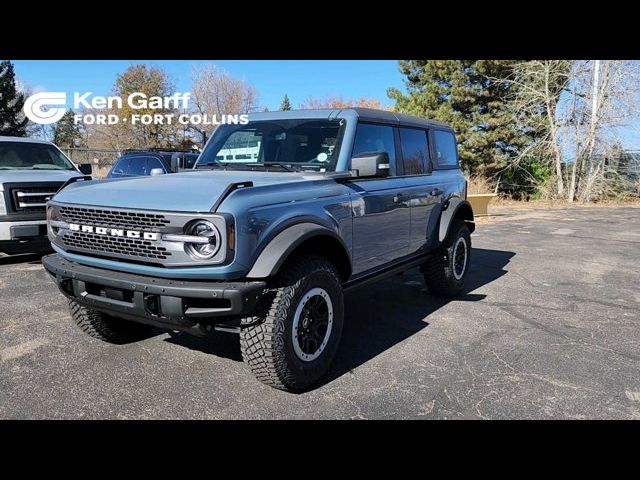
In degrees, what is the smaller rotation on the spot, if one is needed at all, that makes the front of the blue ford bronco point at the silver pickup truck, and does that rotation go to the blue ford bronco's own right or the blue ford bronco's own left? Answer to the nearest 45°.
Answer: approximately 90° to the blue ford bronco's own right

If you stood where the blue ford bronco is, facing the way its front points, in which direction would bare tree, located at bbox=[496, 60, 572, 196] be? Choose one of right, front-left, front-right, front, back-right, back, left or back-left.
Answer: back

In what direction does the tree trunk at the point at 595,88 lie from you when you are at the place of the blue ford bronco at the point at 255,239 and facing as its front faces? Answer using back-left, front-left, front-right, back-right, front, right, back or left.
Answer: back

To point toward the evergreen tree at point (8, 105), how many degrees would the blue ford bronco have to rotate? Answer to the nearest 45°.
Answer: approximately 90° to its right

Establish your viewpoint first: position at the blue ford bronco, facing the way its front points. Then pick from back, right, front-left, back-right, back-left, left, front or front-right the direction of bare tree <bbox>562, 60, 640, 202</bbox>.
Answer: back

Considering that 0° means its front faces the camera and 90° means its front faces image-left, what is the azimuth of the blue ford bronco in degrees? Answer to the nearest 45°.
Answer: approximately 45°

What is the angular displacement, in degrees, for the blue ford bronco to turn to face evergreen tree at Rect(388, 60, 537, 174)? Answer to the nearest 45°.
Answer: approximately 180°
